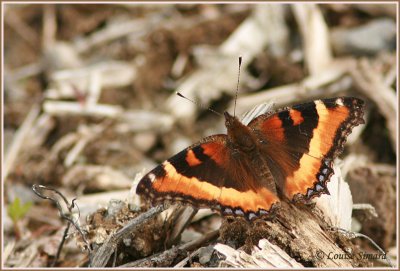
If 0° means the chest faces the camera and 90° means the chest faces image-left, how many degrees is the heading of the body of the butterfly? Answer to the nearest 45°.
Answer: approximately 135°
